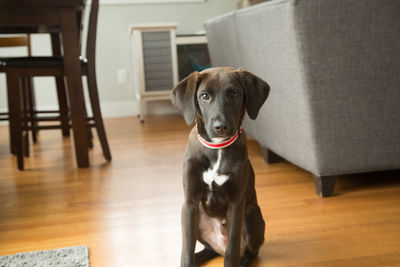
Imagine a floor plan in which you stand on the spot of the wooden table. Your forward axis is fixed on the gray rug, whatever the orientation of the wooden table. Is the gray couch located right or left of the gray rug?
left

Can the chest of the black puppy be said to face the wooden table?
no

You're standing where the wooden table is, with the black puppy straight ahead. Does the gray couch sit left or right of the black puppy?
left

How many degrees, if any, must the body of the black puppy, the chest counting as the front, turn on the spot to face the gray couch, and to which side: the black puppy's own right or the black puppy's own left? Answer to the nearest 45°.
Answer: approximately 135° to the black puppy's own left

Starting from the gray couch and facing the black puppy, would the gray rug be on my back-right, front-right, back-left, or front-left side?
front-right

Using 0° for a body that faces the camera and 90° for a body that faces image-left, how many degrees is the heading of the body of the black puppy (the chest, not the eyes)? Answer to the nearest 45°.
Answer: approximately 0°
